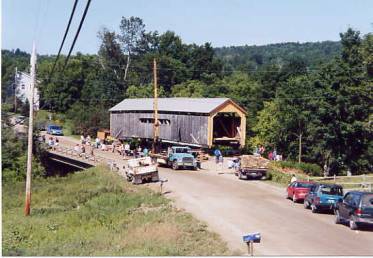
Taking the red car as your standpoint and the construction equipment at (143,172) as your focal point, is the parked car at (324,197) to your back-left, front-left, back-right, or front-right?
back-left

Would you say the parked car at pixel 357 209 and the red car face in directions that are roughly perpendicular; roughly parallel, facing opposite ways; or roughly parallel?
roughly parallel

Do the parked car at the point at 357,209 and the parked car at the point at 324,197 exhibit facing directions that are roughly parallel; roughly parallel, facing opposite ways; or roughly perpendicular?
roughly parallel

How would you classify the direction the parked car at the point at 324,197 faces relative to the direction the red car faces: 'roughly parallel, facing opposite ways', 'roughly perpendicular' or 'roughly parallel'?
roughly parallel

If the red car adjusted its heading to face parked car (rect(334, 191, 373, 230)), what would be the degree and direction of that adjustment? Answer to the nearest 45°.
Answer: approximately 135° to its left

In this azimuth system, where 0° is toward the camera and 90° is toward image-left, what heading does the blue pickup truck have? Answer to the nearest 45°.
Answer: approximately 315°

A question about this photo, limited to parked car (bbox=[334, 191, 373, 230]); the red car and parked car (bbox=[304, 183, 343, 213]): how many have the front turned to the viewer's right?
0

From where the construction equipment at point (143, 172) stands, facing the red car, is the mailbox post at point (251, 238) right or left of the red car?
right

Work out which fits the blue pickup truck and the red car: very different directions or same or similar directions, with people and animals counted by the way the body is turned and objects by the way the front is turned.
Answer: very different directions

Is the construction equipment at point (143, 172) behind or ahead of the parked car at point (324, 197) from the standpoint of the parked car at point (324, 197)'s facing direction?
ahead

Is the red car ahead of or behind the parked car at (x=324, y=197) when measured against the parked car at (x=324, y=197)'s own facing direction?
ahead
